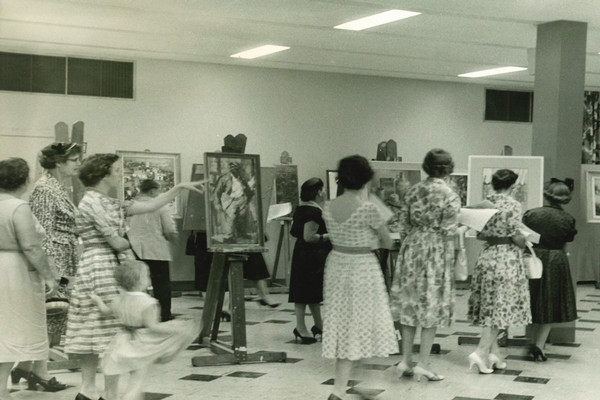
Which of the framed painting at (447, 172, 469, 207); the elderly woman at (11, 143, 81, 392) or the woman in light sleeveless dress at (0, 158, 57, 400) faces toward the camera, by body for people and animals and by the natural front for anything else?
the framed painting

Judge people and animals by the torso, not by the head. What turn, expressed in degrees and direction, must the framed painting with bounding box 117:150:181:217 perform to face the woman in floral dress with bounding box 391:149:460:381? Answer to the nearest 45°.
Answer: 0° — it already faces them

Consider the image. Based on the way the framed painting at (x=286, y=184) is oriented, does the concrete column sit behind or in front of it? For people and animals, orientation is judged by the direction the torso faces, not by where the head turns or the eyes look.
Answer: in front

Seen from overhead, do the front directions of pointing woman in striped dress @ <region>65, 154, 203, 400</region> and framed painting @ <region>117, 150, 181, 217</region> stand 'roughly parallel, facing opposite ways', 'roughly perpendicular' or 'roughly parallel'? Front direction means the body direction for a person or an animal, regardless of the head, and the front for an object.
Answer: roughly perpendicular

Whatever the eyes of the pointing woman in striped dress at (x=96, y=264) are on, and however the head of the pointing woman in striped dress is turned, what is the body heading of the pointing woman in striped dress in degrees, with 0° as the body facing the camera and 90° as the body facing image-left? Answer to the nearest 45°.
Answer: approximately 270°

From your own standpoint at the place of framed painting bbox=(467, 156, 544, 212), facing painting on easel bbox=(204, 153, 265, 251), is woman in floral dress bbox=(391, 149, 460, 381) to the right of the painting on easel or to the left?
left

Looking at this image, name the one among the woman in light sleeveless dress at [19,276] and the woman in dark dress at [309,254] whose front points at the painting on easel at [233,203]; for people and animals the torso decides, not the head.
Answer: the woman in light sleeveless dress

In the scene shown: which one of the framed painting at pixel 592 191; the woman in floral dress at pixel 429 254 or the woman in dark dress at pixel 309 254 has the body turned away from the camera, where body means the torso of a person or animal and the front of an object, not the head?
the woman in floral dress

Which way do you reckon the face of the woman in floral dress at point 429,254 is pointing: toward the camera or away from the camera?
away from the camera

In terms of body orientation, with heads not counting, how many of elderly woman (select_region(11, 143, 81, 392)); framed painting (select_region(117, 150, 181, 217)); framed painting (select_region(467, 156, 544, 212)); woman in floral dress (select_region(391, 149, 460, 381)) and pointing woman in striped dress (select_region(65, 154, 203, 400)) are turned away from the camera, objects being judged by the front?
1

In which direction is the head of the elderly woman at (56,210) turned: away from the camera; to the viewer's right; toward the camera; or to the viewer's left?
to the viewer's right

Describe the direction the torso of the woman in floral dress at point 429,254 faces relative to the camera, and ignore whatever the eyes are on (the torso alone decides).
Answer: away from the camera

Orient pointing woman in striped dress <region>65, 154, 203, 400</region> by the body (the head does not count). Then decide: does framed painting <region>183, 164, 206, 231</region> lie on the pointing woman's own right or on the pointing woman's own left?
on the pointing woman's own left

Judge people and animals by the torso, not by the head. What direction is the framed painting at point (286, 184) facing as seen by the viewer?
toward the camera

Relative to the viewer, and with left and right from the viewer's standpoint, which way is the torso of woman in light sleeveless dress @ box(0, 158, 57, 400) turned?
facing away from the viewer and to the right of the viewer

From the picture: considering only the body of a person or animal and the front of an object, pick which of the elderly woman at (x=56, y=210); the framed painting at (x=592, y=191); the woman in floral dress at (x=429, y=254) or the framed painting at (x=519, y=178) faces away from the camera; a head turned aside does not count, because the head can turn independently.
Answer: the woman in floral dress

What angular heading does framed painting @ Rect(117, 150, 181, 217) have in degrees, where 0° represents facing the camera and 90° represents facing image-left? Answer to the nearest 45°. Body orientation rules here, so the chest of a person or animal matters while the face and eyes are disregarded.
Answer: approximately 0°
